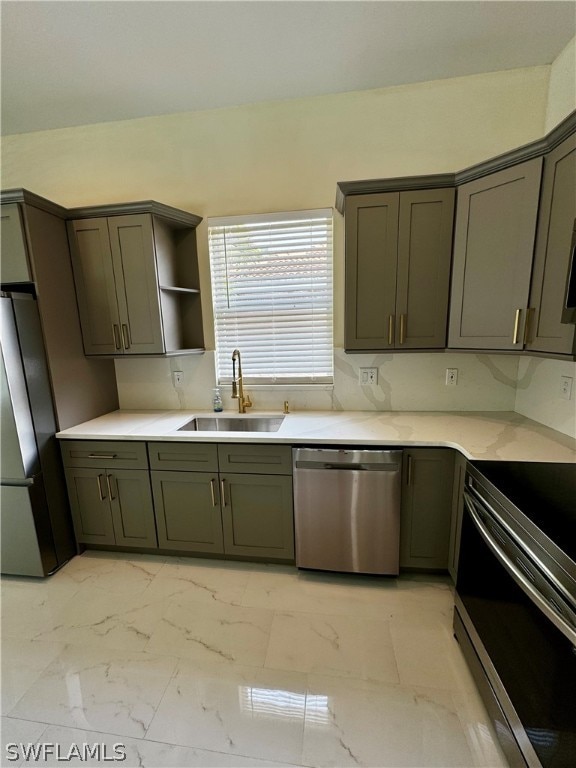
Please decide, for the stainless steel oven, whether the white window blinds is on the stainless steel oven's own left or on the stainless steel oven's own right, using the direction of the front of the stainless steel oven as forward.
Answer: on the stainless steel oven's own right

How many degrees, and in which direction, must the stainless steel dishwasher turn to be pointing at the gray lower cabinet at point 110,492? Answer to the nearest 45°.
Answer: approximately 90° to its right

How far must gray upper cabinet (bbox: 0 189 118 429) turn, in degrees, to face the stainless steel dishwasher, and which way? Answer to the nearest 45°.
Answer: approximately 45° to its left

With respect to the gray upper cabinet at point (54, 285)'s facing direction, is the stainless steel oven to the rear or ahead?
ahead

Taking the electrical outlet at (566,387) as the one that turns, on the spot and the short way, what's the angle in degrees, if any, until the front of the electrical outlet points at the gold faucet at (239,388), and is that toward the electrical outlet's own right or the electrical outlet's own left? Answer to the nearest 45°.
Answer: approximately 45° to the electrical outlet's own right

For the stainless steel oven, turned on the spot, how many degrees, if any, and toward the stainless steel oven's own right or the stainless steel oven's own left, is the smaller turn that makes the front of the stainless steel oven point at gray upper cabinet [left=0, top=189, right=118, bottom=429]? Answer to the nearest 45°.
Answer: approximately 45° to the stainless steel oven's own right
